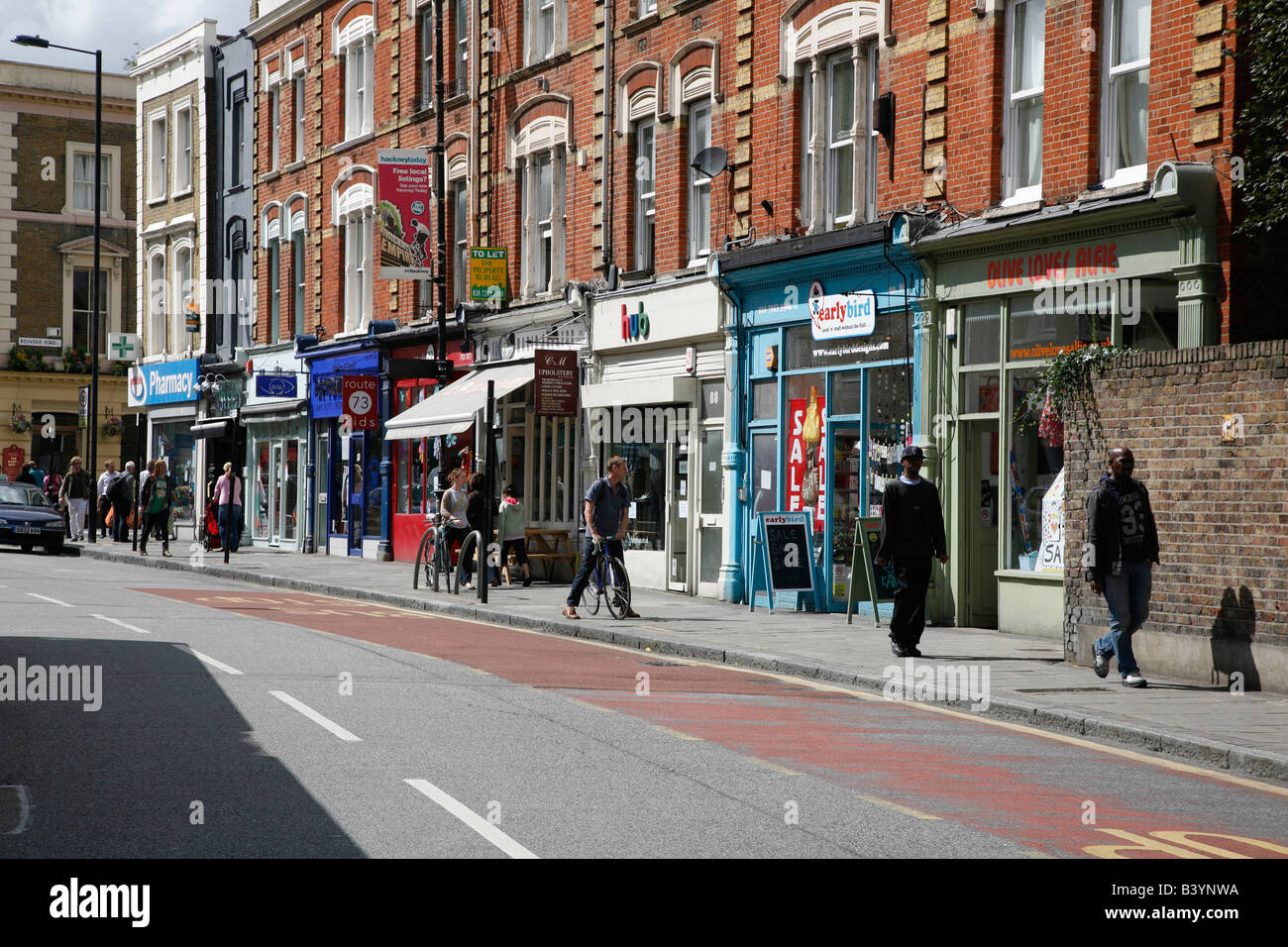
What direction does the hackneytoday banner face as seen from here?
toward the camera

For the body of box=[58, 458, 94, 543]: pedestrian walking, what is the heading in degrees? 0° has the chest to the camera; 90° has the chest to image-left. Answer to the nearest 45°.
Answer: approximately 0°

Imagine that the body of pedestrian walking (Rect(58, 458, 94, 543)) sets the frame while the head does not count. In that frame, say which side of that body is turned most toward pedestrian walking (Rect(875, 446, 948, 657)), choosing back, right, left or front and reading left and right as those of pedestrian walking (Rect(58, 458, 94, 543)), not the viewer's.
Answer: front

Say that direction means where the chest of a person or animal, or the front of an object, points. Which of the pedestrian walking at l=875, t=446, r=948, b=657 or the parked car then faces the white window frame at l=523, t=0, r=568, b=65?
the parked car

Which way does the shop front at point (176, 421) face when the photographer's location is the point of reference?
facing the viewer and to the left of the viewer

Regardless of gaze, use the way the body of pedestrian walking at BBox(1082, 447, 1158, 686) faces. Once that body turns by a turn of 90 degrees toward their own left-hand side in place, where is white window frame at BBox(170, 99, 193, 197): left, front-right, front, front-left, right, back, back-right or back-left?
left

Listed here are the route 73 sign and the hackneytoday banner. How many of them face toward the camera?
2

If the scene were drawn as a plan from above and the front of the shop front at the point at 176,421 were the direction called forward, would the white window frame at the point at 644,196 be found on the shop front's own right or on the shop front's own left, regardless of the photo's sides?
on the shop front's own left

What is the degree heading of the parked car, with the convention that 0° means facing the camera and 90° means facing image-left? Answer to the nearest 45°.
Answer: approximately 315°

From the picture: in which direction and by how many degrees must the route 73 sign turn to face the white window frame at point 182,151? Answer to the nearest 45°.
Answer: approximately 180°

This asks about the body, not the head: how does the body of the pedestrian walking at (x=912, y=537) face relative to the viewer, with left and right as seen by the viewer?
facing the viewer

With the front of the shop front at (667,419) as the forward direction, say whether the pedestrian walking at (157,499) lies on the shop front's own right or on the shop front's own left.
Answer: on the shop front's own right

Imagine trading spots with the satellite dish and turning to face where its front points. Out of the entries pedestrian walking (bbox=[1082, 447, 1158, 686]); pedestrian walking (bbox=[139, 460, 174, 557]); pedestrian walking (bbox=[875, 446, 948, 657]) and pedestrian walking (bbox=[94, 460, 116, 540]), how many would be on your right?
2
